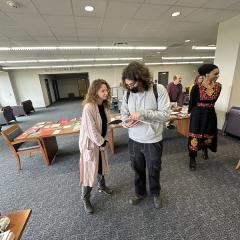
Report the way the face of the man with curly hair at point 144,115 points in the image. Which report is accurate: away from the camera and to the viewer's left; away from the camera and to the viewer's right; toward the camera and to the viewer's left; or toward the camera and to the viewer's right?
toward the camera and to the viewer's left

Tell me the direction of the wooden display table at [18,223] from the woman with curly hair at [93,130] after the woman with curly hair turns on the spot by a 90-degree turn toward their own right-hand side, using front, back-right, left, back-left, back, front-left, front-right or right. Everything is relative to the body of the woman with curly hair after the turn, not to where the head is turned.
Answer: front

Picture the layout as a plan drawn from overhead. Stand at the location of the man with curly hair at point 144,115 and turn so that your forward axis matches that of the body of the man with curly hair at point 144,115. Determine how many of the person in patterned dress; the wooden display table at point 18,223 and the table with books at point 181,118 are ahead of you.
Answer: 1

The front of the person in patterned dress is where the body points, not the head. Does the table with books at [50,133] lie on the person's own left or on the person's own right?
on the person's own right

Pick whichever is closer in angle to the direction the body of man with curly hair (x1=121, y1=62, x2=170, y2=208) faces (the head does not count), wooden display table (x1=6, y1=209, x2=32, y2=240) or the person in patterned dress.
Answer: the wooden display table

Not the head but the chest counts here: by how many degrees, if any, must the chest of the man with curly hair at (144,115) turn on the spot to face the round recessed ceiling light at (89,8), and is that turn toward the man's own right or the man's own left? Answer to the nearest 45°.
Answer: approximately 90° to the man's own right

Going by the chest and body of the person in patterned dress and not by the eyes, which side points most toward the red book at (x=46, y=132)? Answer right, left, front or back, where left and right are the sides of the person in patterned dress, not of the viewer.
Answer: right

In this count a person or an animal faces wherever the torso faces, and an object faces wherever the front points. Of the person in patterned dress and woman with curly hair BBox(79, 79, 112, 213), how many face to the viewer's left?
0

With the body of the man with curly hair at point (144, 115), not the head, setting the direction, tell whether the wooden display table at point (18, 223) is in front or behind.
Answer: in front

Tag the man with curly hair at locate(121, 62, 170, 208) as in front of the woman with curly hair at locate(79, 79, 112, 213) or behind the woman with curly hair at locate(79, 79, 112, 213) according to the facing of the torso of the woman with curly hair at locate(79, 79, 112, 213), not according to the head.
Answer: in front
